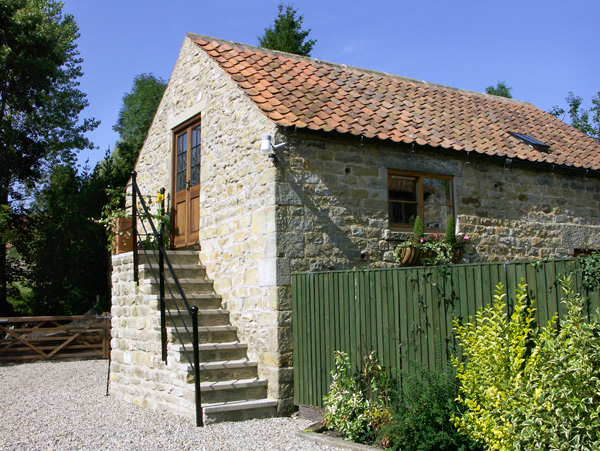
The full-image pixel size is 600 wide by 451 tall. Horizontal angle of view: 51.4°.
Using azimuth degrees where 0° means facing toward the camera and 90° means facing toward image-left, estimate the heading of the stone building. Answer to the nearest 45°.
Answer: approximately 45°

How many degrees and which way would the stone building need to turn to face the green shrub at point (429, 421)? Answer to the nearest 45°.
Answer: approximately 45° to its left

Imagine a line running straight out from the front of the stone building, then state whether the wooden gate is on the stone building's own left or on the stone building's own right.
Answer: on the stone building's own right

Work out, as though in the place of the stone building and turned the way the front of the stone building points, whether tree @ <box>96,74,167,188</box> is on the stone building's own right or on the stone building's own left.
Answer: on the stone building's own right

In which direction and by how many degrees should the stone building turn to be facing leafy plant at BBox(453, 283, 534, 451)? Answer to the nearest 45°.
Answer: approximately 90° to its left

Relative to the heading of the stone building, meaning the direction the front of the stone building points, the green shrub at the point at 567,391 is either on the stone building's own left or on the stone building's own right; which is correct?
on the stone building's own left

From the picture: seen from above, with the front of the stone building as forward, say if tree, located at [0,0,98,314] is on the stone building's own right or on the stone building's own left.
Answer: on the stone building's own right
